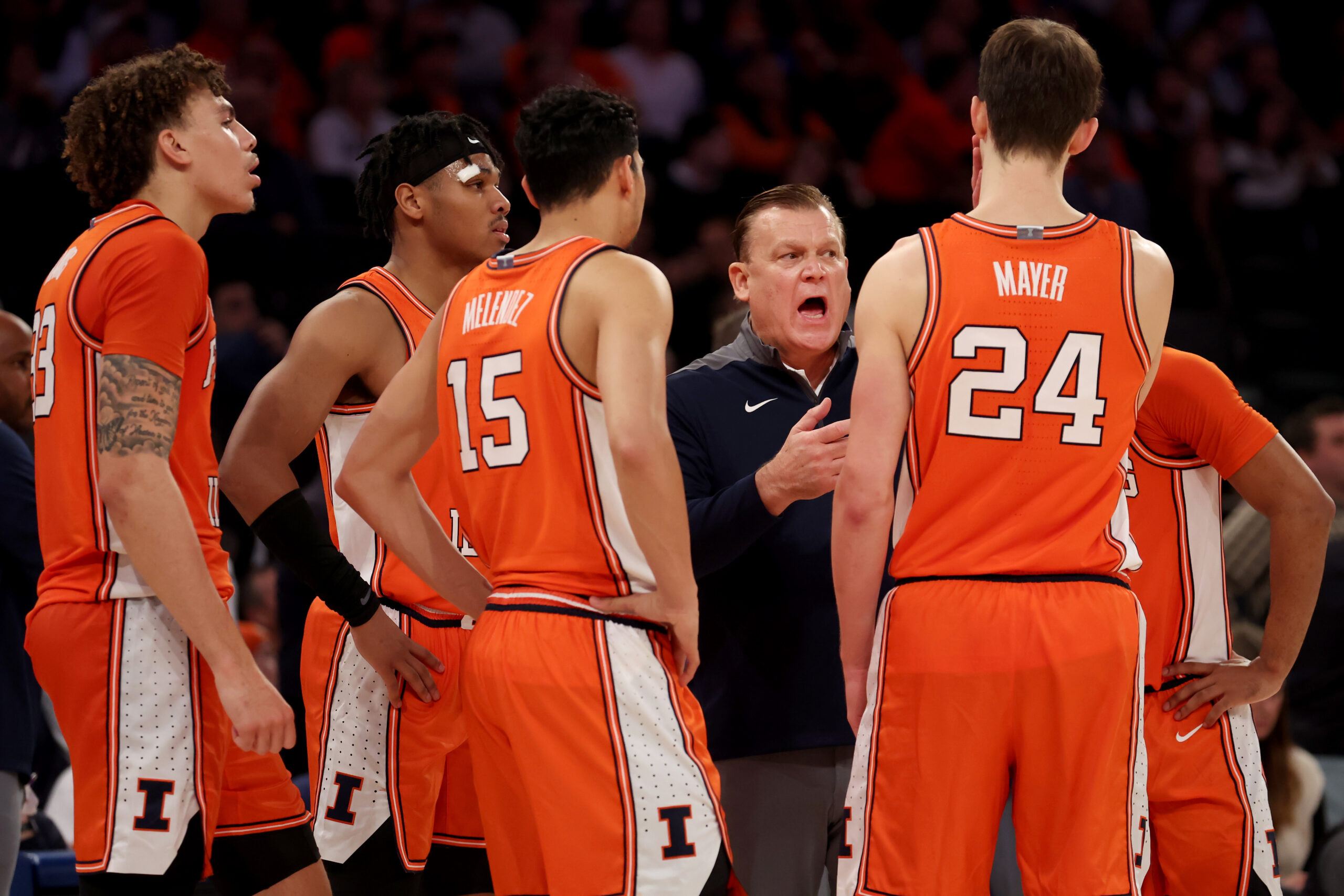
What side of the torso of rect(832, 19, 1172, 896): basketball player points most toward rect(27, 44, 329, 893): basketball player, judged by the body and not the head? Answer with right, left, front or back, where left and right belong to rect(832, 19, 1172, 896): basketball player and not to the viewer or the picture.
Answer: left

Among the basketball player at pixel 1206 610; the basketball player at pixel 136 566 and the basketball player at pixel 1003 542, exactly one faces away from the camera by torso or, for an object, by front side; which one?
the basketball player at pixel 1003 542

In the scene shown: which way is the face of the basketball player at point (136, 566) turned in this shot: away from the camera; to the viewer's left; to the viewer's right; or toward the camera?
to the viewer's right

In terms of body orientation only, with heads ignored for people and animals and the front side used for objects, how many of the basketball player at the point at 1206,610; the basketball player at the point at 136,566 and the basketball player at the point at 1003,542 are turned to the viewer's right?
1

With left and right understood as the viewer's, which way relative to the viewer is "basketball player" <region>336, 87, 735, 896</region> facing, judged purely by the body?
facing away from the viewer and to the right of the viewer

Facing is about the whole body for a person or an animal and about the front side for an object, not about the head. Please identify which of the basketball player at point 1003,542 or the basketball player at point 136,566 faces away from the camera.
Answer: the basketball player at point 1003,542

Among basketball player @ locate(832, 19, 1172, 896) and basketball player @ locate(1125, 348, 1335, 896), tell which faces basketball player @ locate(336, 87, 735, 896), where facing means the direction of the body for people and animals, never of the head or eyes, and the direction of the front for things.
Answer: basketball player @ locate(1125, 348, 1335, 896)

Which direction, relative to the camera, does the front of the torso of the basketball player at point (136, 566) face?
to the viewer's right

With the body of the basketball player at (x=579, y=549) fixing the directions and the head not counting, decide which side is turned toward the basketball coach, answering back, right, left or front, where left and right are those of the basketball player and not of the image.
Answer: front

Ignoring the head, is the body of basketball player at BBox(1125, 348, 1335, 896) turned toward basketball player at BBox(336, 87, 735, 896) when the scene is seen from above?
yes

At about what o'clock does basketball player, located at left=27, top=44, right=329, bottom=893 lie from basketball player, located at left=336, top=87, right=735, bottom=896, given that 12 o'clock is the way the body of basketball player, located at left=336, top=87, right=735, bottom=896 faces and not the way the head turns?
basketball player, located at left=27, top=44, right=329, bottom=893 is roughly at 8 o'clock from basketball player, located at left=336, top=87, right=735, bottom=896.

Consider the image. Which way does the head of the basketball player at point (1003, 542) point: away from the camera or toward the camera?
away from the camera

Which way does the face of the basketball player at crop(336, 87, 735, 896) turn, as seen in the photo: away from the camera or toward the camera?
away from the camera

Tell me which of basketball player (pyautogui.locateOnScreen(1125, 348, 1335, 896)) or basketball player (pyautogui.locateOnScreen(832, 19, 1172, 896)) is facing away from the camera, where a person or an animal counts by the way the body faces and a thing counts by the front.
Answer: basketball player (pyautogui.locateOnScreen(832, 19, 1172, 896))

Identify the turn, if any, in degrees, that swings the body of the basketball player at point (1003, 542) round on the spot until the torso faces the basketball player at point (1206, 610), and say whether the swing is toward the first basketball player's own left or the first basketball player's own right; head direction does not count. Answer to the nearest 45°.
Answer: approximately 45° to the first basketball player's own right

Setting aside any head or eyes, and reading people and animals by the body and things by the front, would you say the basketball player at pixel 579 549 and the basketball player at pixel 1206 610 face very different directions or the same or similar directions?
very different directions

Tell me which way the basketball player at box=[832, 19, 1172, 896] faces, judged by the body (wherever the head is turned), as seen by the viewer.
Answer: away from the camera

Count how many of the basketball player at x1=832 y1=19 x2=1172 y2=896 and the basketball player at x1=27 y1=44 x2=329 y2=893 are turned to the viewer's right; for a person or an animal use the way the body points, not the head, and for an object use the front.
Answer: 1

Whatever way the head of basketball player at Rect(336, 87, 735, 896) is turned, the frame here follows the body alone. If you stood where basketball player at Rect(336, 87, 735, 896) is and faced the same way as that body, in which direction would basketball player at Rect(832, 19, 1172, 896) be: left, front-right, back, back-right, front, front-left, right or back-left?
front-right

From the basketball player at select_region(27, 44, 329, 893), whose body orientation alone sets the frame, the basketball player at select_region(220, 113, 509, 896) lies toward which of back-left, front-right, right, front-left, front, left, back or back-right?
front-left

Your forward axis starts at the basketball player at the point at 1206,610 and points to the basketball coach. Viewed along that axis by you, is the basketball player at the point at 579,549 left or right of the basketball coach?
left
